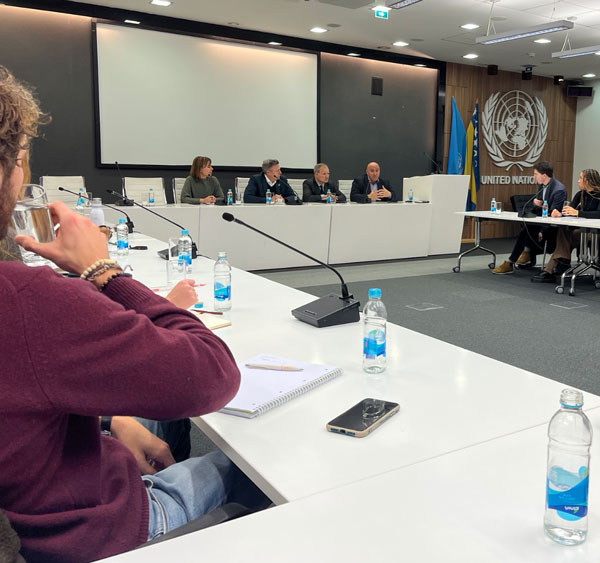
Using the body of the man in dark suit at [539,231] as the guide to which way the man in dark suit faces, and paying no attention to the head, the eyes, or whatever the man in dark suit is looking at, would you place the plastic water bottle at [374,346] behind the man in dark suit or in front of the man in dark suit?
in front

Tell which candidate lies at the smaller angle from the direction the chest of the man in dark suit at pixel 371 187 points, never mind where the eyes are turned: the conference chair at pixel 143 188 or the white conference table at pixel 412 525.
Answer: the white conference table

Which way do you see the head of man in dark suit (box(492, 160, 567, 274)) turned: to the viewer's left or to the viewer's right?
to the viewer's left

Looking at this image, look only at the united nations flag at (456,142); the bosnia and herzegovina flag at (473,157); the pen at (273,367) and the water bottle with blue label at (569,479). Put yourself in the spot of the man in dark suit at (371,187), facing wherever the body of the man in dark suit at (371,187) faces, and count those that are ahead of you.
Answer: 2

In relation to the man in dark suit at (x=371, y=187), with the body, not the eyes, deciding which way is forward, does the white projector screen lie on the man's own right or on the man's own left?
on the man's own right

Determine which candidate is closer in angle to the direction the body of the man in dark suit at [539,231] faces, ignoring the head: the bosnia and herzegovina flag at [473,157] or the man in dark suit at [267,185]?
the man in dark suit

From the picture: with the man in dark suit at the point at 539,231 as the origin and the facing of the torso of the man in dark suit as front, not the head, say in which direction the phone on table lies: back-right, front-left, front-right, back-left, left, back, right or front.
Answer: front-left

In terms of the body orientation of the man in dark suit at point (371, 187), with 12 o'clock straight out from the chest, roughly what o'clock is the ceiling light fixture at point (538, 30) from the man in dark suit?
The ceiling light fixture is roughly at 10 o'clock from the man in dark suit.

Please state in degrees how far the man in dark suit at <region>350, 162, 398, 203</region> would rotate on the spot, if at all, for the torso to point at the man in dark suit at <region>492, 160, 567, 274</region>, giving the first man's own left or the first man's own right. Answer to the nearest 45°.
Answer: approximately 45° to the first man's own left

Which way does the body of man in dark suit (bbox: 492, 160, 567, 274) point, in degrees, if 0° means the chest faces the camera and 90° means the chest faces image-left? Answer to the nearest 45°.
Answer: approximately 45°

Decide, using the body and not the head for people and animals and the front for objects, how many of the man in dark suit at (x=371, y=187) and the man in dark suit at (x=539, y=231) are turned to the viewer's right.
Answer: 0

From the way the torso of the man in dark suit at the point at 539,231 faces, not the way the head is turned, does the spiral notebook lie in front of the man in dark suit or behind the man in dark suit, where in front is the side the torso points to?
in front
